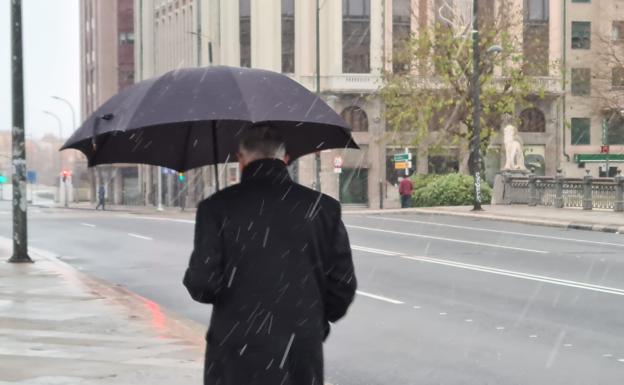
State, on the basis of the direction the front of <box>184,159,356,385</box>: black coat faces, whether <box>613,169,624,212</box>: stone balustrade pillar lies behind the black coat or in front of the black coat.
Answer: in front

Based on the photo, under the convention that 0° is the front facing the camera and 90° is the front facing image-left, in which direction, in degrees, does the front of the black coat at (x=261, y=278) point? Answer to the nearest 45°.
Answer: approximately 180°

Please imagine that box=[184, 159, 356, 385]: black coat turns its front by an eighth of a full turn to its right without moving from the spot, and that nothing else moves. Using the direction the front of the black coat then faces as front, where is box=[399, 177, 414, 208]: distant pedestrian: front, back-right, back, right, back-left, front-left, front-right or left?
front-left

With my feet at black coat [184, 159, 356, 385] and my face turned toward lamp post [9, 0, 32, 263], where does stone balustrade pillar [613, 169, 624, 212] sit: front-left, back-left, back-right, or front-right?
front-right
